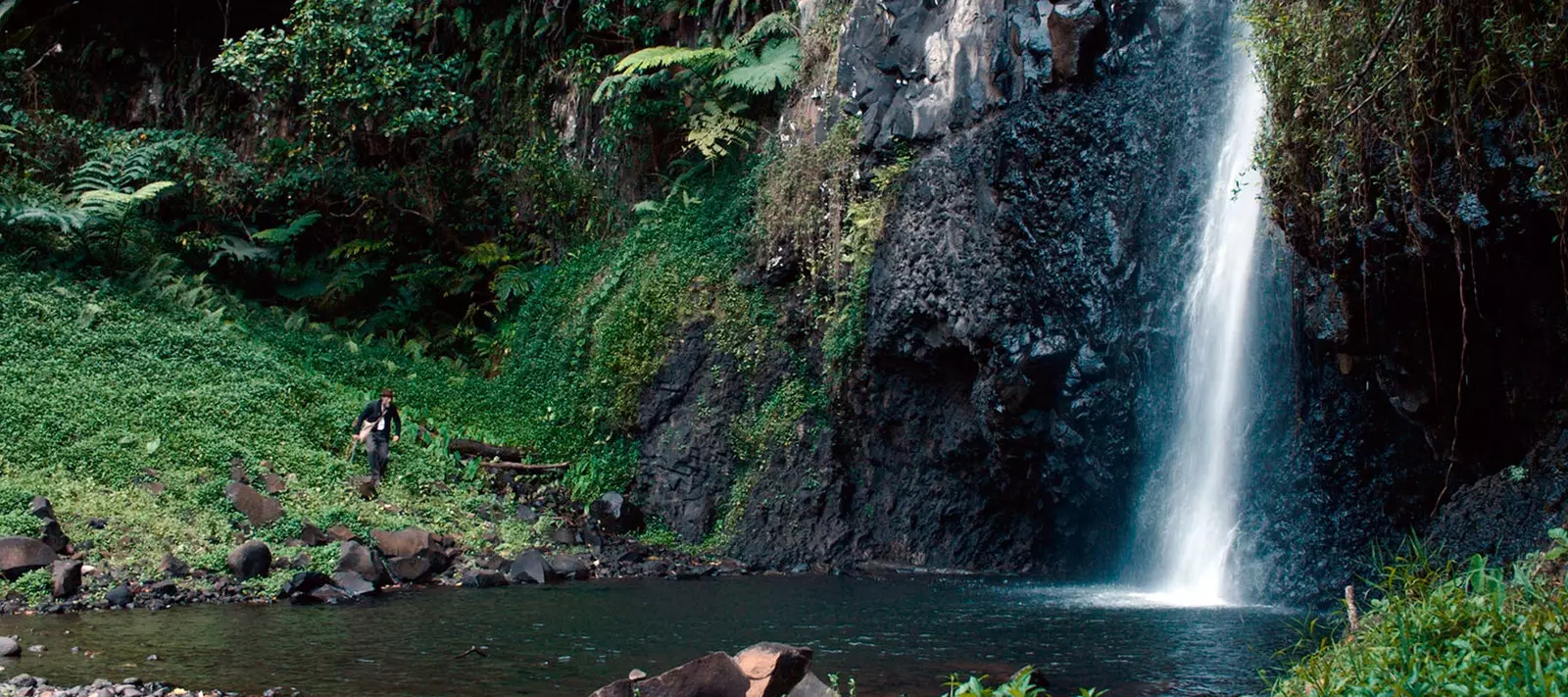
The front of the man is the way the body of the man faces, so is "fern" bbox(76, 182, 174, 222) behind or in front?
behind

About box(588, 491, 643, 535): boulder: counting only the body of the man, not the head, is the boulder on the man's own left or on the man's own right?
on the man's own left

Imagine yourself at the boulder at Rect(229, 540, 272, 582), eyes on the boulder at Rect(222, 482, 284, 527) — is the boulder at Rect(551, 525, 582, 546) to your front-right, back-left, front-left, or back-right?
front-right

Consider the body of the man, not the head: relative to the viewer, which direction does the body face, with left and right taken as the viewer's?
facing the viewer

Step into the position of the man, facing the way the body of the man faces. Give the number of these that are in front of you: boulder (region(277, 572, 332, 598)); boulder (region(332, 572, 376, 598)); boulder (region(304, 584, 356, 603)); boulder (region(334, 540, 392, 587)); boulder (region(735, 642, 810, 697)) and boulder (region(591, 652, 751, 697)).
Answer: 6

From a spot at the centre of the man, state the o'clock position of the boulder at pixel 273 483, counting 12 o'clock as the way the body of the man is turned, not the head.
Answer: The boulder is roughly at 2 o'clock from the man.

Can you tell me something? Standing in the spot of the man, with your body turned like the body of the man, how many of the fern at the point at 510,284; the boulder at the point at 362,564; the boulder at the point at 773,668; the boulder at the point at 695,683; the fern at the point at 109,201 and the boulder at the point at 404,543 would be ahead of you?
4

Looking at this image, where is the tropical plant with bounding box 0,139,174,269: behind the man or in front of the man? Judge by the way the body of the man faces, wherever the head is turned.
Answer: behind

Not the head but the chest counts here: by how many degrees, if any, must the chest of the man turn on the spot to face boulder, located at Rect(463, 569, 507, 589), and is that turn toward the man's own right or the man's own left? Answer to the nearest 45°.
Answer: approximately 45° to the man's own left

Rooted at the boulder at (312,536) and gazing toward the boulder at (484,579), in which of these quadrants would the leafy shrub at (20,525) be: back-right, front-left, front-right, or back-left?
back-right

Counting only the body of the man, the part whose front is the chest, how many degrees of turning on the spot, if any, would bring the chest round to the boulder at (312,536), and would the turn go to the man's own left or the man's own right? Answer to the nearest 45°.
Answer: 0° — they already face it

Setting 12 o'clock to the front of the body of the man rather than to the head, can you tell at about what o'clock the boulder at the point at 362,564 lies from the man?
The boulder is roughly at 12 o'clock from the man.

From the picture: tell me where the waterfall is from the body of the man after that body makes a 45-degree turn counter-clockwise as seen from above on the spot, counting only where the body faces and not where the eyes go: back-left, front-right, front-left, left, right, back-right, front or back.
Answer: front

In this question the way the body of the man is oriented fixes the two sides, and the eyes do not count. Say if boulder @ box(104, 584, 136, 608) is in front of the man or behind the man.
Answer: in front

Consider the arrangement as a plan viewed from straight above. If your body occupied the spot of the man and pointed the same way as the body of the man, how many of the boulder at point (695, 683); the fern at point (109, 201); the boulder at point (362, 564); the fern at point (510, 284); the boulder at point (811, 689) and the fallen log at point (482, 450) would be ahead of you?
3

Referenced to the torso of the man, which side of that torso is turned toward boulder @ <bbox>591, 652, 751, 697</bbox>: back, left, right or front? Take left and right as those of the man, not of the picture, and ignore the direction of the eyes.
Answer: front

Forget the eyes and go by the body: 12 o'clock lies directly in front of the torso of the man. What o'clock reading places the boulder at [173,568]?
The boulder is roughly at 1 o'clock from the man.
